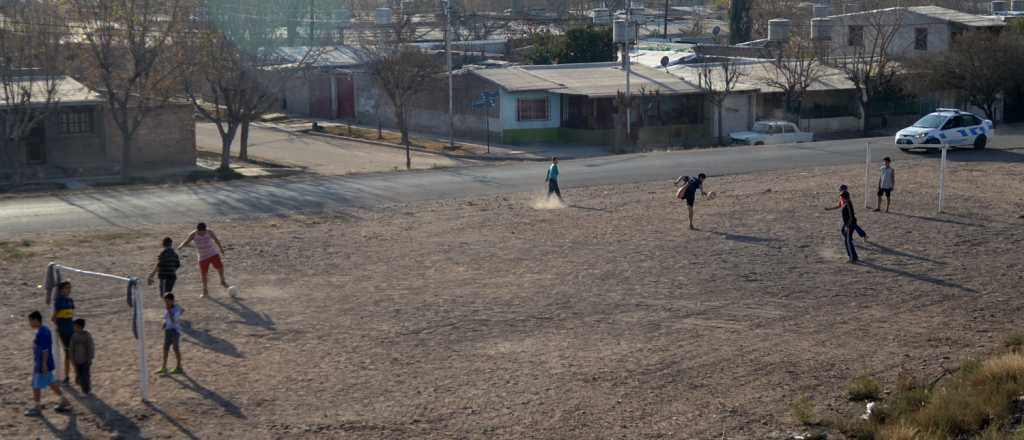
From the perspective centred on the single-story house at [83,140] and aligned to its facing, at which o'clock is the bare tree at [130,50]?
The bare tree is roughly at 11 o'clock from the single-story house.

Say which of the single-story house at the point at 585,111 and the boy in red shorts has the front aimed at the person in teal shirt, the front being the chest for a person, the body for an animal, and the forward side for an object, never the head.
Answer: the single-story house

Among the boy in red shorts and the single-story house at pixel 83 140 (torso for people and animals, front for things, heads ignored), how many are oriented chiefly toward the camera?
2

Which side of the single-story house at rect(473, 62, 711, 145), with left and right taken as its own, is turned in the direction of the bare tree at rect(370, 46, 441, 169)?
right

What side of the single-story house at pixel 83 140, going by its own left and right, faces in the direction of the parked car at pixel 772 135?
left

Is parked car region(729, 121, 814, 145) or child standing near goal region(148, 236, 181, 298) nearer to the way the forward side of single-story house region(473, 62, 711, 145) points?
the child standing near goal

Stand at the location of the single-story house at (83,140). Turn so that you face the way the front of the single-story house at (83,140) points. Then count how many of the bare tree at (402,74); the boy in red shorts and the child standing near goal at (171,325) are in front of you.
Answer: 2

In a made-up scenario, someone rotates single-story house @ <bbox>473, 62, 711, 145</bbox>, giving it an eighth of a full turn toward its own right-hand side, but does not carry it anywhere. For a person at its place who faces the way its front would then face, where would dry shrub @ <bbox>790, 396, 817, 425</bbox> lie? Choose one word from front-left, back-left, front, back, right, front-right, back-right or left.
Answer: front-left

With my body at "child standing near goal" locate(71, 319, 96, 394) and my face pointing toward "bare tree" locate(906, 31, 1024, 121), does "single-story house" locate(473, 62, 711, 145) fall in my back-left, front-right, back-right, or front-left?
front-left

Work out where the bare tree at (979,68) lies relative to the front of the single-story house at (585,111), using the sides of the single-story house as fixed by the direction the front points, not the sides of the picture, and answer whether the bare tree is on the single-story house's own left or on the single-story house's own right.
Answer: on the single-story house's own left

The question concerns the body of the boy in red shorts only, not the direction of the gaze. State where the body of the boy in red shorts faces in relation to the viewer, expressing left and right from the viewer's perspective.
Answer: facing the viewer

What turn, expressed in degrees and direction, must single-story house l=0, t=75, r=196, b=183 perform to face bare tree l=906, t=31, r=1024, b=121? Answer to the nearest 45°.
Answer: approximately 90° to its left

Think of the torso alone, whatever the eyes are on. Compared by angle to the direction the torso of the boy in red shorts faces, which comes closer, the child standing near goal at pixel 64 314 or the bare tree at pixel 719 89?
the child standing near goal

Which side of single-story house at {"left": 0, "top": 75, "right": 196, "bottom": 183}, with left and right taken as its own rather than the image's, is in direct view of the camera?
front

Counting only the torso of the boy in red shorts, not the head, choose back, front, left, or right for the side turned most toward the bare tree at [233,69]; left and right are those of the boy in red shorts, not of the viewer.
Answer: back

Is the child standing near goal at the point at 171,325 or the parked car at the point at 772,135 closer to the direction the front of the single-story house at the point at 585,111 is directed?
the child standing near goal

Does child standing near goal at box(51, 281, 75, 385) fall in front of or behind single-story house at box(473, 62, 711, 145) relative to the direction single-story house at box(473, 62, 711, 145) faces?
in front

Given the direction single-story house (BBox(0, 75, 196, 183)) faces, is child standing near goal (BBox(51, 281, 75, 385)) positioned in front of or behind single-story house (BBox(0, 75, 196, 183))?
in front

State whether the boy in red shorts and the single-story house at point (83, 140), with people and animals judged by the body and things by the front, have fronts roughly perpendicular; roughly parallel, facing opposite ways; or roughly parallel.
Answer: roughly parallel

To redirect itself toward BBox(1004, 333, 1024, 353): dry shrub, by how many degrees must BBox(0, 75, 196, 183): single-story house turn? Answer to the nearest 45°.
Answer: approximately 45° to its left

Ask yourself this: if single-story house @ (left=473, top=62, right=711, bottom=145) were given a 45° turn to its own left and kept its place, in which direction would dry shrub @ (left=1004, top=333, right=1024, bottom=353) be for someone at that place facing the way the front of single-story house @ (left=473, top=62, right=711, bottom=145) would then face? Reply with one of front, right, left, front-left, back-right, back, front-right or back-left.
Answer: front-right
